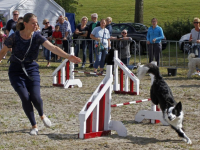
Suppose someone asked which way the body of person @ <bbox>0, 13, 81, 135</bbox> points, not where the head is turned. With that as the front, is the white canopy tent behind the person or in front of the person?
behind

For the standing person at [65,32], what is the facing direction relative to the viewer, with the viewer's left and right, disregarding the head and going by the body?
facing the viewer and to the left of the viewer

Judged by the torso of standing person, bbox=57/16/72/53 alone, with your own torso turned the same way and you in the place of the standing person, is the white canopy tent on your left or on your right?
on your right

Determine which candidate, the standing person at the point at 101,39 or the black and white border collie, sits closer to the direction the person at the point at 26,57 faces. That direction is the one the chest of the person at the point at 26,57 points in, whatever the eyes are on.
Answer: the black and white border collie

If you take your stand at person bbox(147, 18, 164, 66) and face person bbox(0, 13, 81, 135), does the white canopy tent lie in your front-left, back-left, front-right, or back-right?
back-right

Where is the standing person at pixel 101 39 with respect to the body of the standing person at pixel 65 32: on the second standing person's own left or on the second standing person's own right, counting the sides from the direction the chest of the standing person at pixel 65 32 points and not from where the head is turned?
on the second standing person's own left

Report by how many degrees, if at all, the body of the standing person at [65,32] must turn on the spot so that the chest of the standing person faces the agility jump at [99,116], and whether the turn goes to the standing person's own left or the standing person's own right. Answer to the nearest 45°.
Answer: approximately 45° to the standing person's own left

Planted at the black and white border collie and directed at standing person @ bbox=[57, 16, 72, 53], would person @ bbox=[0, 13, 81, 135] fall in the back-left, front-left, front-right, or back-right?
front-left
